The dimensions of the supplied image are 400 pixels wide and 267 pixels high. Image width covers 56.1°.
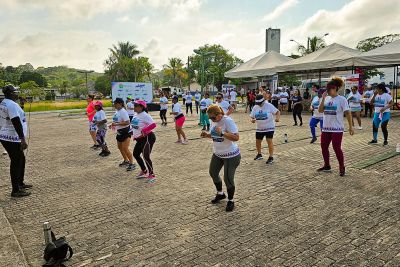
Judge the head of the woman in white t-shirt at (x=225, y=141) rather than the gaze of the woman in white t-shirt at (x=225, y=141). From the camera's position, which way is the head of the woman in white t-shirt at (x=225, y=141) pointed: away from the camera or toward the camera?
toward the camera

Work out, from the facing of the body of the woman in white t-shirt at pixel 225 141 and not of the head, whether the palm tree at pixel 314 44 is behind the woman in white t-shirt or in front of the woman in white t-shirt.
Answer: behind

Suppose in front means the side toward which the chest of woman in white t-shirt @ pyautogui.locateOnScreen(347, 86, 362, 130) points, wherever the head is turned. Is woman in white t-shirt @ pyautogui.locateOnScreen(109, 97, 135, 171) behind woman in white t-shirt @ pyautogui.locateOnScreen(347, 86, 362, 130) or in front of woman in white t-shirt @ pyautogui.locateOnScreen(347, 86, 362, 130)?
in front

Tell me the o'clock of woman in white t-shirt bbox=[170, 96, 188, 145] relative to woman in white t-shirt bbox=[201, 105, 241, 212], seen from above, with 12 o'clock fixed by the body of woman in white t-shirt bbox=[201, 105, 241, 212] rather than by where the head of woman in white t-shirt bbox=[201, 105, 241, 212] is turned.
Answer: woman in white t-shirt bbox=[170, 96, 188, 145] is roughly at 4 o'clock from woman in white t-shirt bbox=[201, 105, 241, 212].

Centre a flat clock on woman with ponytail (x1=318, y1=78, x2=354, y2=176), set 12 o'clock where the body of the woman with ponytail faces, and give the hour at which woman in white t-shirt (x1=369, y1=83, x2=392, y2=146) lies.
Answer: The woman in white t-shirt is roughly at 5 o'clock from the woman with ponytail.

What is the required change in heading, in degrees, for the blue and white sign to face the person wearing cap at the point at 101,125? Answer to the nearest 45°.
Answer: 0° — it already faces them

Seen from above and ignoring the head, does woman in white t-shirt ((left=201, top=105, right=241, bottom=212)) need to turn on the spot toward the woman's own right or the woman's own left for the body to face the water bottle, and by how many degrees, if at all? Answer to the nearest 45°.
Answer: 0° — they already face it

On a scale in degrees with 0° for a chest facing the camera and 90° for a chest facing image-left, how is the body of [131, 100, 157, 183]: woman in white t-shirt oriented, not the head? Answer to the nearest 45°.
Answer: approximately 45°

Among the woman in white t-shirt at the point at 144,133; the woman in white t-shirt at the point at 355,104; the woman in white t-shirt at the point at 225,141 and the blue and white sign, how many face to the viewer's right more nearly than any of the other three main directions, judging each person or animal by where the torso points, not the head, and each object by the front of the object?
0

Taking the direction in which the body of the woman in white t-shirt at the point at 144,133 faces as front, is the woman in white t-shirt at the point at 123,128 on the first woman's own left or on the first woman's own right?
on the first woman's own right

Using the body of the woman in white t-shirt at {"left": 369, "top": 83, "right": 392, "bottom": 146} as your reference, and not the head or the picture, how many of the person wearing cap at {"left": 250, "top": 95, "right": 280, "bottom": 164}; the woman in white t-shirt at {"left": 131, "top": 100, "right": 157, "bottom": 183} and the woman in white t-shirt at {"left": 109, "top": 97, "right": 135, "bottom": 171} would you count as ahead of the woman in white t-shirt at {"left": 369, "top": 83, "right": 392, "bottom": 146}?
3

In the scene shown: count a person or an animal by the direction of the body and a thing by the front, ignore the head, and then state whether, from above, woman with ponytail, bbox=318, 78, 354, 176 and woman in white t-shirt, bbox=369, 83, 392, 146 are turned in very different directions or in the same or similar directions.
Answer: same or similar directions

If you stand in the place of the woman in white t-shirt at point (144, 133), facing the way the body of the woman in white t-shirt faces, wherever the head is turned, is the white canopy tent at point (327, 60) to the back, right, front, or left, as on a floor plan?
back

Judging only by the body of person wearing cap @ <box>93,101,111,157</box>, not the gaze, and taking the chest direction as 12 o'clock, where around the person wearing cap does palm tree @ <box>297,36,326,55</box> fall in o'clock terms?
The palm tree is roughly at 6 o'clock from the person wearing cap.

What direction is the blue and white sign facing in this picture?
toward the camera
